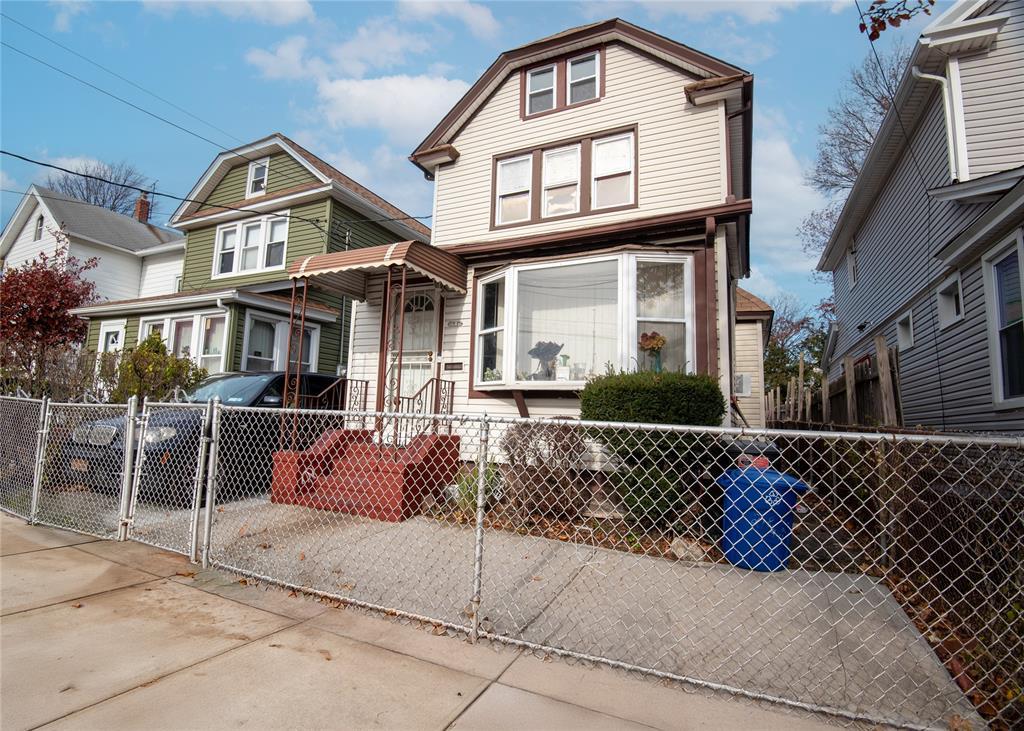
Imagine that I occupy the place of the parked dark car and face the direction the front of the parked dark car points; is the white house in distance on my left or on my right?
on my right

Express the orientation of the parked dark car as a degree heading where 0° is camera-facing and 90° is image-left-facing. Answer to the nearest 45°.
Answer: approximately 45°

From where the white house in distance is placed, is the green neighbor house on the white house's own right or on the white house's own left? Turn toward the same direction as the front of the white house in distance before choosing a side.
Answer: on the white house's own left

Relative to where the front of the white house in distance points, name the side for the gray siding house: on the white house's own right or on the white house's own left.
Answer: on the white house's own left

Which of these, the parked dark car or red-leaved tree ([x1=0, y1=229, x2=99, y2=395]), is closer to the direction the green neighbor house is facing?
the parked dark car

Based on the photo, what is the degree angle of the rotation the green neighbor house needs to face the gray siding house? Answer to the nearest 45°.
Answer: approximately 90° to its left

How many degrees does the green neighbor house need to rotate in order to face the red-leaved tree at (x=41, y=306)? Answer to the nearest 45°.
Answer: approximately 90° to its right

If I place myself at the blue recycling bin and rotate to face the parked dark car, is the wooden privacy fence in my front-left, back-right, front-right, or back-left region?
back-right

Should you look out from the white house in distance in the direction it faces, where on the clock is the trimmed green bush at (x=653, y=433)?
The trimmed green bush is roughly at 10 o'clock from the white house in distance.
